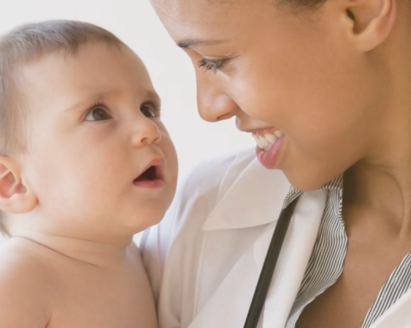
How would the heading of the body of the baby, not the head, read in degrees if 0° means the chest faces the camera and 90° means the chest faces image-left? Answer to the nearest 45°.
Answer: approximately 315°

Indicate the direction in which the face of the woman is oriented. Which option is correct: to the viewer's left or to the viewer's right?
to the viewer's left

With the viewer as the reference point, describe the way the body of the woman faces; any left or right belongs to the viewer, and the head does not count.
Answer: facing the viewer and to the left of the viewer
